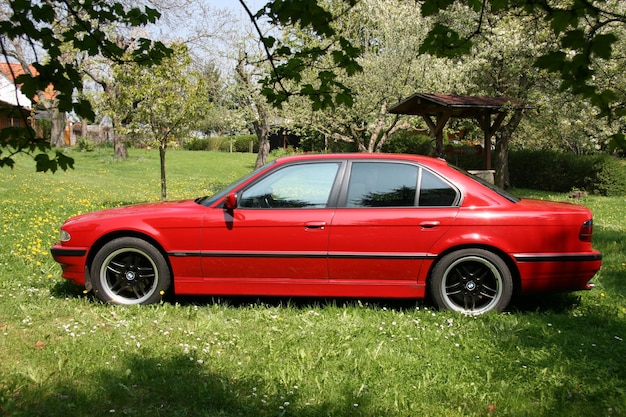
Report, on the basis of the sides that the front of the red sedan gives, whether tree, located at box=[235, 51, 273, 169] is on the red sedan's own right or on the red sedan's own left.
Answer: on the red sedan's own right

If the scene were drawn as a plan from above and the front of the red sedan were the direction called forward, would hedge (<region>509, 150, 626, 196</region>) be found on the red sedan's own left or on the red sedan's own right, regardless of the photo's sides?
on the red sedan's own right

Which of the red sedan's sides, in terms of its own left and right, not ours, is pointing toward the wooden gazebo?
right

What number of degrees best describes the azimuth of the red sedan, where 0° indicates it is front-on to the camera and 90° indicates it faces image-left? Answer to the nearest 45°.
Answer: approximately 90°

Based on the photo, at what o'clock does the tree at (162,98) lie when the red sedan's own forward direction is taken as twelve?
The tree is roughly at 2 o'clock from the red sedan.

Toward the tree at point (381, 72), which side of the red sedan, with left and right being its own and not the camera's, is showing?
right

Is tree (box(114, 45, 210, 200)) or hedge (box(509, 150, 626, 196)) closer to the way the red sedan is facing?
the tree
